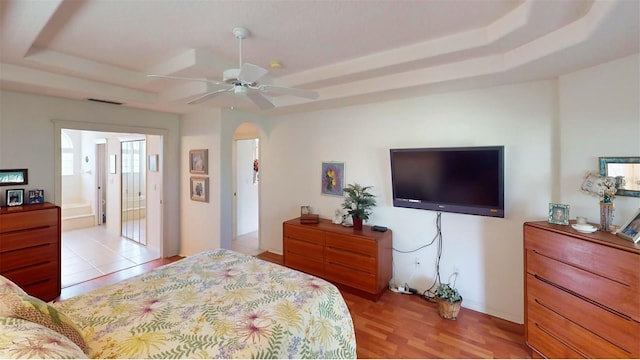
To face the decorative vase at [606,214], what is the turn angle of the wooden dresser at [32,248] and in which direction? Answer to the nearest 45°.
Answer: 0° — it already faces it

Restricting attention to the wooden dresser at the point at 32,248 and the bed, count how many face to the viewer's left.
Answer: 0

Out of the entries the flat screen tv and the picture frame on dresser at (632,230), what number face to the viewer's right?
0

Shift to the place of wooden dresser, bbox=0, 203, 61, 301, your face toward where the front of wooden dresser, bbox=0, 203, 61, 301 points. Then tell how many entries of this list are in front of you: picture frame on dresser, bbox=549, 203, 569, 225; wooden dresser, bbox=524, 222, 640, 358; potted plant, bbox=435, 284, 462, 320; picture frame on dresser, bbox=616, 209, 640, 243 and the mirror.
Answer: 5

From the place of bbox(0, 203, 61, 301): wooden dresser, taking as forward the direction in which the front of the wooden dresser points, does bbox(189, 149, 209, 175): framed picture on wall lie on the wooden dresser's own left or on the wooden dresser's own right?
on the wooden dresser's own left

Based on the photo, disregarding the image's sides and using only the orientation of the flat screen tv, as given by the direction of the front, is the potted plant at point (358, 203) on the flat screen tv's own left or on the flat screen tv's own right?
on the flat screen tv's own right

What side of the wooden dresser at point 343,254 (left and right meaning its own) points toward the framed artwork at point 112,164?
right

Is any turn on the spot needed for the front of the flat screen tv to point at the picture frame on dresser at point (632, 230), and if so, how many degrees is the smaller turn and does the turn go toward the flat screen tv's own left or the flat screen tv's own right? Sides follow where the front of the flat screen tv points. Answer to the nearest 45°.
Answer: approximately 90° to the flat screen tv's own left

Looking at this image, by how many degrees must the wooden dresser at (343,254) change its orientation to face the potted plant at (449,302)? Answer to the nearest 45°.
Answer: approximately 90° to its left

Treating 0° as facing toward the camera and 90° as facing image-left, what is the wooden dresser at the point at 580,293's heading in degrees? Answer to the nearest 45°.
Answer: approximately 45°

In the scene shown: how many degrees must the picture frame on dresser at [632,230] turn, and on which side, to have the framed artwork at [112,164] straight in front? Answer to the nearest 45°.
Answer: approximately 45° to its right
